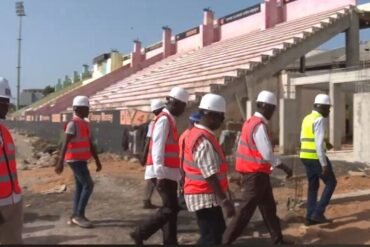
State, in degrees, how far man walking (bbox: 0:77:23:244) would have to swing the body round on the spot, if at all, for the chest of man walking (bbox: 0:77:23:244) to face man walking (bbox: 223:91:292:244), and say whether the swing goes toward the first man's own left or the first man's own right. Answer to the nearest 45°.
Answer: approximately 45° to the first man's own left

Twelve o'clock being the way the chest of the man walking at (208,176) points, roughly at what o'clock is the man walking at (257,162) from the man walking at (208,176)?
the man walking at (257,162) is roughly at 10 o'clock from the man walking at (208,176).

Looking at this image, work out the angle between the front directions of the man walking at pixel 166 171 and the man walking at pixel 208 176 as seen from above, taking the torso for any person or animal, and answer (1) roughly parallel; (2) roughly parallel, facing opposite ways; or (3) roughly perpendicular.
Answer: roughly parallel

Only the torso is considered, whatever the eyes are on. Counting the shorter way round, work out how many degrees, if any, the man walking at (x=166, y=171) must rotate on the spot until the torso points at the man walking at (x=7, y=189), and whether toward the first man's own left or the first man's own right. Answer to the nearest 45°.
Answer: approximately 135° to the first man's own right

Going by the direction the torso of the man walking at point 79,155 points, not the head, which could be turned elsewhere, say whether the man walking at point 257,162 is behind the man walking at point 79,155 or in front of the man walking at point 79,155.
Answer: in front
